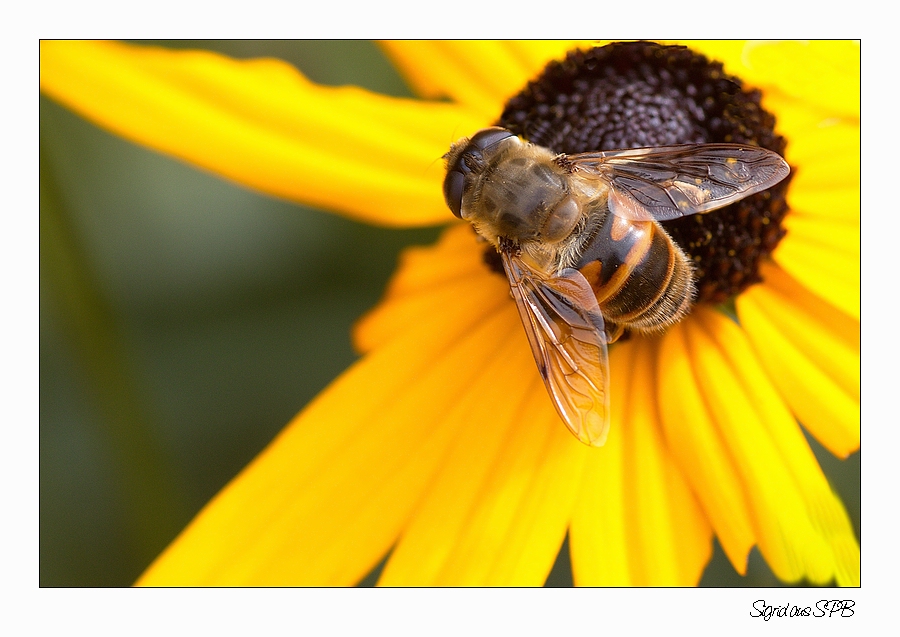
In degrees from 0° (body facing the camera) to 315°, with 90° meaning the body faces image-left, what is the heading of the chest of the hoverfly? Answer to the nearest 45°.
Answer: approximately 135°
